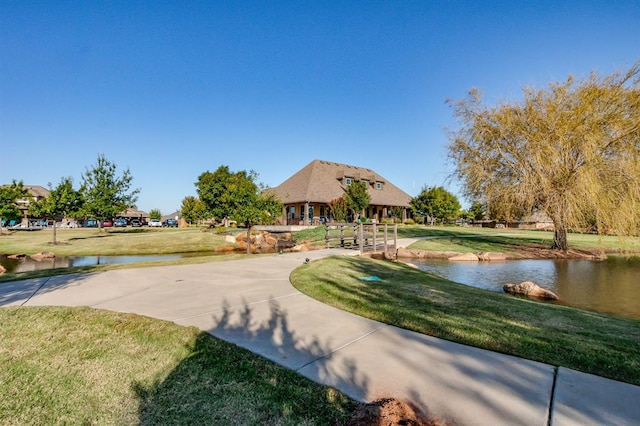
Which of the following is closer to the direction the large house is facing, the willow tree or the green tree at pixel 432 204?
the willow tree

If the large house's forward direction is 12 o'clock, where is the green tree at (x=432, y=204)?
The green tree is roughly at 10 o'clock from the large house.

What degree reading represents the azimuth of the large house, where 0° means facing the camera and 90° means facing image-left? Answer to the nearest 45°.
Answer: approximately 315°

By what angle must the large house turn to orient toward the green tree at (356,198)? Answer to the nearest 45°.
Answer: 0° — it already faces it

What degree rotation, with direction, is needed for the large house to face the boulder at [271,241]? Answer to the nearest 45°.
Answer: approximately 45° to its right

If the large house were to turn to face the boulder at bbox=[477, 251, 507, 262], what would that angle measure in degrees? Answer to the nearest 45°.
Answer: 0° — it already faces it

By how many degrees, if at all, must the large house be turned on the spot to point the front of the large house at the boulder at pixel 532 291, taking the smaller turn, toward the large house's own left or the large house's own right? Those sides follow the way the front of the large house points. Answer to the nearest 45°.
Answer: approximately 45° to the large house's own right

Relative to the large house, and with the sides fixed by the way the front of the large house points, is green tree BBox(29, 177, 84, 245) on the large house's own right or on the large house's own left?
on the large house's own right
